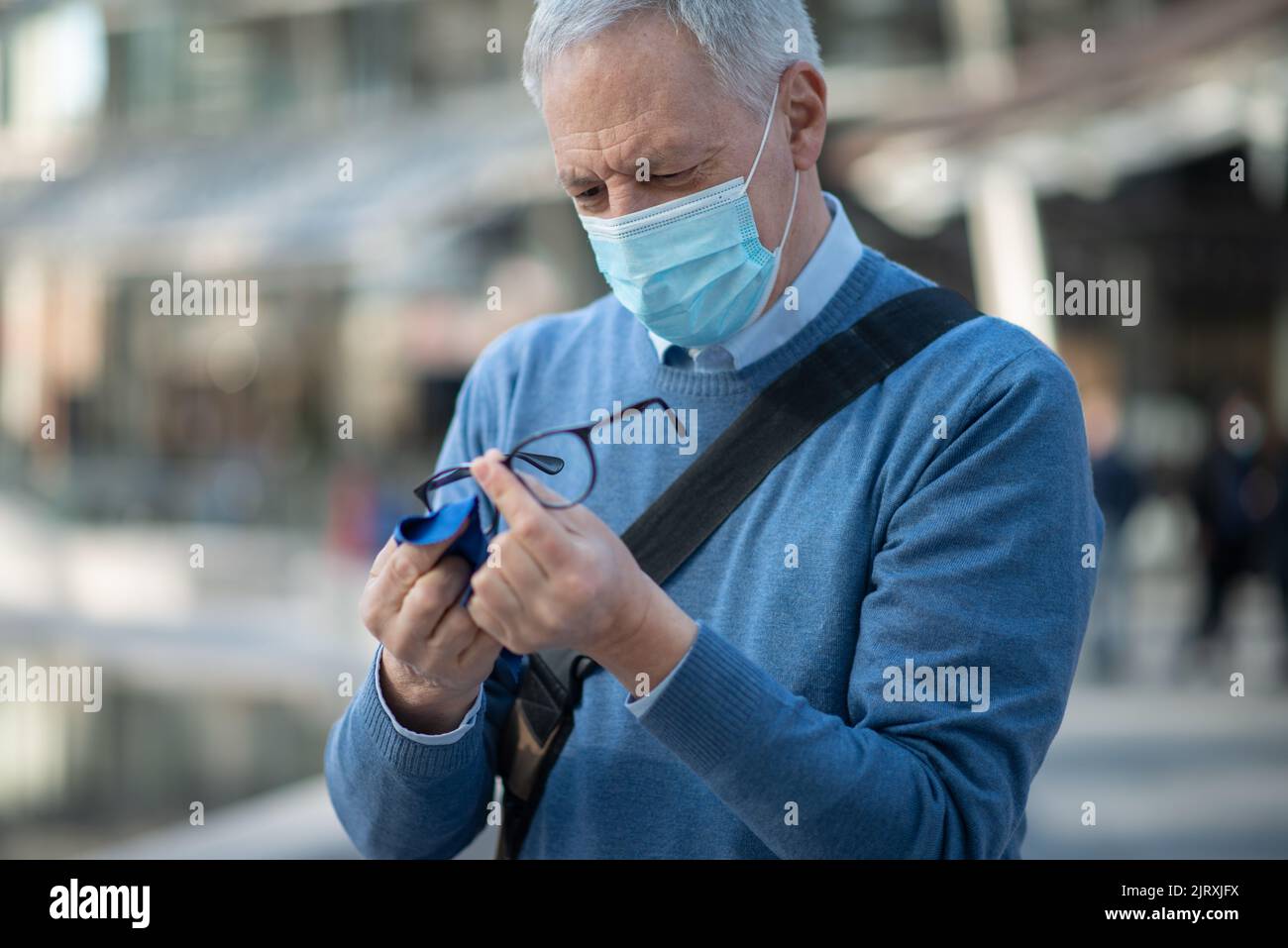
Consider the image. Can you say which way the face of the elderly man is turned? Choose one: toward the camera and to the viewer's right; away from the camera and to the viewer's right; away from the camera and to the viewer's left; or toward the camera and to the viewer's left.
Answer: toward the camera and to the viewer's left

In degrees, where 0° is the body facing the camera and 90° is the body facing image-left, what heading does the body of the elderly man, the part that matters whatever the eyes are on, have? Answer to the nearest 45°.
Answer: approximately 45°
